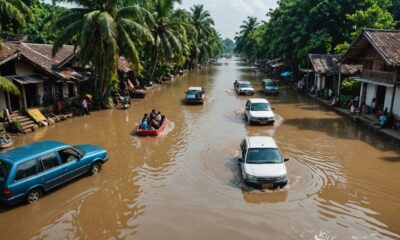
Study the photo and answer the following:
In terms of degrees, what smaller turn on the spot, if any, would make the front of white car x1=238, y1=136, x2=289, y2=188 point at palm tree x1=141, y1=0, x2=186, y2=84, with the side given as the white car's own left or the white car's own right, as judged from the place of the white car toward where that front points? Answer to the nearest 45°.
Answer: approximately 135° to the white car's own right

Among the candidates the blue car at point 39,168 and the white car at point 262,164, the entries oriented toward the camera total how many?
1

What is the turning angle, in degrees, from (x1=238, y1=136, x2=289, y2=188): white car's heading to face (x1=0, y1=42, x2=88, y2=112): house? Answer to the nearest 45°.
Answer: approximately 135° to its right

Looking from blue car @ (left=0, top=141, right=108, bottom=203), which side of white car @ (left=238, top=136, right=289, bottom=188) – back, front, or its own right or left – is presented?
right

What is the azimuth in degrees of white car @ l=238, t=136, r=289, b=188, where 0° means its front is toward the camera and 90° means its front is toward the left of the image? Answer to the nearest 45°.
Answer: approximately 0°

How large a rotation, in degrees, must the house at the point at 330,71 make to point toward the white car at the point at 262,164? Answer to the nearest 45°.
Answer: approximately 45° to its left

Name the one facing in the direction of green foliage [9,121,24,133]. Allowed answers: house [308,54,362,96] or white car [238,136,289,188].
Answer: the house

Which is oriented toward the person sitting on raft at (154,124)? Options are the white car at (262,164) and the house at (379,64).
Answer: the house

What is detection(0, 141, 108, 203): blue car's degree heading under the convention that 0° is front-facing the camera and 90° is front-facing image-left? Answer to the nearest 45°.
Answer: approximately 225°

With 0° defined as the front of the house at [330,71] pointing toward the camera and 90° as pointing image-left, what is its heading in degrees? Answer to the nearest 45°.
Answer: approximately 45°

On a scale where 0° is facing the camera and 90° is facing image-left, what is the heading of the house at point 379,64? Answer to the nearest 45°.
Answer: approximately 45°
